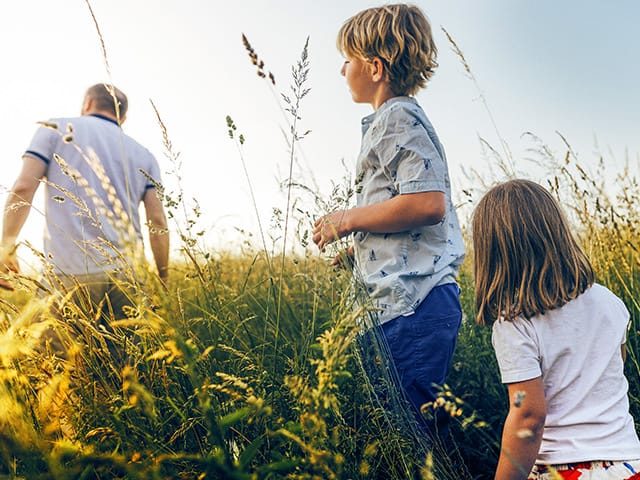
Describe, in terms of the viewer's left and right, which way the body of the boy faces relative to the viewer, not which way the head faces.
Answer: facing to the left of the viewer

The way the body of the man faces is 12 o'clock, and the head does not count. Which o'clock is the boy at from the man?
The boy is roughly at 5 o'clock from the man.

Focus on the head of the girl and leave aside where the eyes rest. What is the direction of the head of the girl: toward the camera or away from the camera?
away from the camera

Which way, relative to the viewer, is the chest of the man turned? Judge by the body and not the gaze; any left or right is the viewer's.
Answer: facing away from the viewer

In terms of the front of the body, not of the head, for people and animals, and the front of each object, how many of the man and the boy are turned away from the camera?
1

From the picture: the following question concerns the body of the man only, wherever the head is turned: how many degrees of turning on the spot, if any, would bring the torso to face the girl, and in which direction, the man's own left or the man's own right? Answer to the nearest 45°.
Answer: approximately 135° to the man's own right
